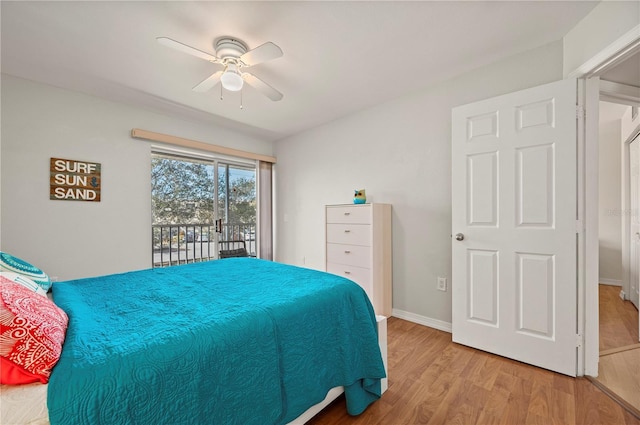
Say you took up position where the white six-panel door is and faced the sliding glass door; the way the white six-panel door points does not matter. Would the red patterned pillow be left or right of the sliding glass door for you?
left

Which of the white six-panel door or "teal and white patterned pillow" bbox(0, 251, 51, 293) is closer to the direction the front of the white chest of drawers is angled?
the teal and white patterned pillow

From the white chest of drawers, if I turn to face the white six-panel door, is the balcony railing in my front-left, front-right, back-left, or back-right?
back-right

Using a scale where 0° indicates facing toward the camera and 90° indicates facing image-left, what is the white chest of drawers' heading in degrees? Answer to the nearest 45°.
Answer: approximately 45°

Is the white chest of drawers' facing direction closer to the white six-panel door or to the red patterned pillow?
the red patterned pillow

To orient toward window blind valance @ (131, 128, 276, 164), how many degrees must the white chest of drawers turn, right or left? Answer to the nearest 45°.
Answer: approximately 45° to its right

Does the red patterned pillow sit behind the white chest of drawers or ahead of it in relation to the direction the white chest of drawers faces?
ahead

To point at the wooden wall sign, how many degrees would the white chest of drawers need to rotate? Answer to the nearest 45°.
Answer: approximately 45° to its right

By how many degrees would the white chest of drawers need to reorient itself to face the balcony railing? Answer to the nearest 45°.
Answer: approximately 45° to its right

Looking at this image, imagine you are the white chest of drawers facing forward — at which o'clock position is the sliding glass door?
The sliding glass door is roughly at 2 o'clock from the white chest of drawers.

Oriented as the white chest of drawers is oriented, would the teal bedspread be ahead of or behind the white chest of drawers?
ahead
